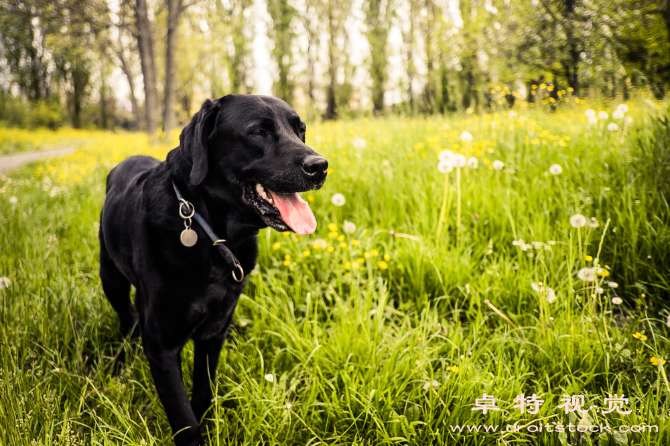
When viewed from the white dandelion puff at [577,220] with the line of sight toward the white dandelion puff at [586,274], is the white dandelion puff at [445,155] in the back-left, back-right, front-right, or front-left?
back-right

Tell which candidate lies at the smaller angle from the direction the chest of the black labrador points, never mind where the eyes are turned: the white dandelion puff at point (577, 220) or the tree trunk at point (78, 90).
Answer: the white dandelion puff

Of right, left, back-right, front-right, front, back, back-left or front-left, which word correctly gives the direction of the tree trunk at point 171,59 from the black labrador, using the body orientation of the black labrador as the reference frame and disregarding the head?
back-left

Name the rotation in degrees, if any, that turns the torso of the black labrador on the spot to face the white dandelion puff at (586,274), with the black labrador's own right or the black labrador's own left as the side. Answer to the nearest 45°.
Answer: approximately 45° to the black labrador's own left

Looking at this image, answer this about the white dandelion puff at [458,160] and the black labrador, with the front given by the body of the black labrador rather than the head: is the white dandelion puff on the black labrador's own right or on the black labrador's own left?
on the black labrador's own left

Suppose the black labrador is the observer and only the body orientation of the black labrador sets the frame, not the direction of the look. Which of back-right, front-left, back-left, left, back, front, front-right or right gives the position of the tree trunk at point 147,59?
back-left

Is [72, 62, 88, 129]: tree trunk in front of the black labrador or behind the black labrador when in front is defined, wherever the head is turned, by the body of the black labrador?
behind

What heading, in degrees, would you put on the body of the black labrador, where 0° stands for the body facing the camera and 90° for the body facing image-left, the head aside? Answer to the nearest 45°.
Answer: approximately 315°

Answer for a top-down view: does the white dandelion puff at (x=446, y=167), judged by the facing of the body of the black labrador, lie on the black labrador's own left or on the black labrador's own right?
on the black labrador's own left
